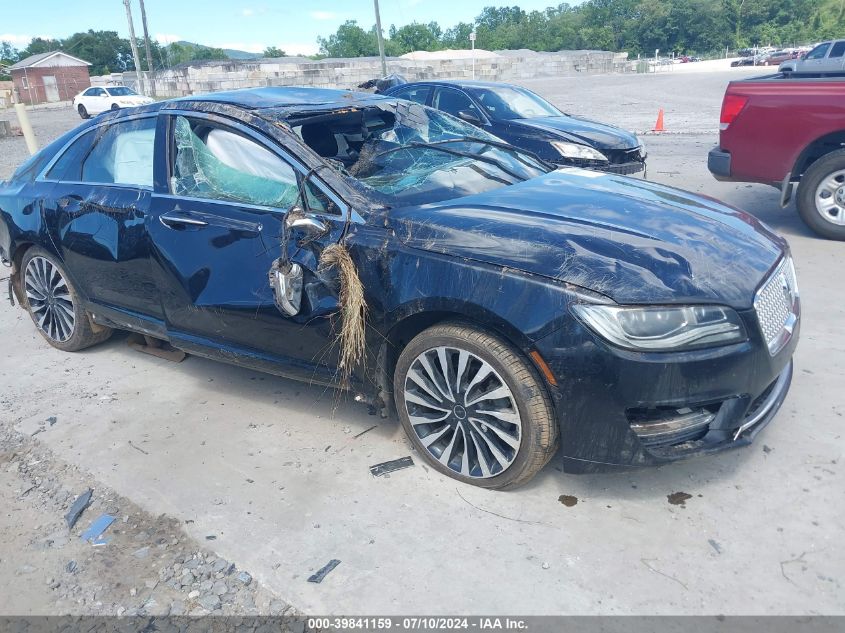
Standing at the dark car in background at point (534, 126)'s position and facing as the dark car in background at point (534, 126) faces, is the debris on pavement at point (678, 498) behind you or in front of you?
in front

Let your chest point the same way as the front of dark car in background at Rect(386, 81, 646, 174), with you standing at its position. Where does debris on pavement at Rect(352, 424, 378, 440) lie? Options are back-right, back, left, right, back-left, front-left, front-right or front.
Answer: front-right

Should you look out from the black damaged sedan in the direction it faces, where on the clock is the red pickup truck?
The red pickup truck is roughly at 9 o'clock from the black damaged sedan.

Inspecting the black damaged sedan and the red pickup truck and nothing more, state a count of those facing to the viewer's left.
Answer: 0

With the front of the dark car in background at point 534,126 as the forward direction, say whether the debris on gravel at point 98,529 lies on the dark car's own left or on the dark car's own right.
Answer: on the dark car's own right

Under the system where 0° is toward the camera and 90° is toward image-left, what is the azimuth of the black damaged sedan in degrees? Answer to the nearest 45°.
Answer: approximately 315°

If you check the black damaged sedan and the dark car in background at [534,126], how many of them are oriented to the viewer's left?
0

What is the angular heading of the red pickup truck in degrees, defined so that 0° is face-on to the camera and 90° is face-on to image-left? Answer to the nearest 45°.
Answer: approximately 270°
